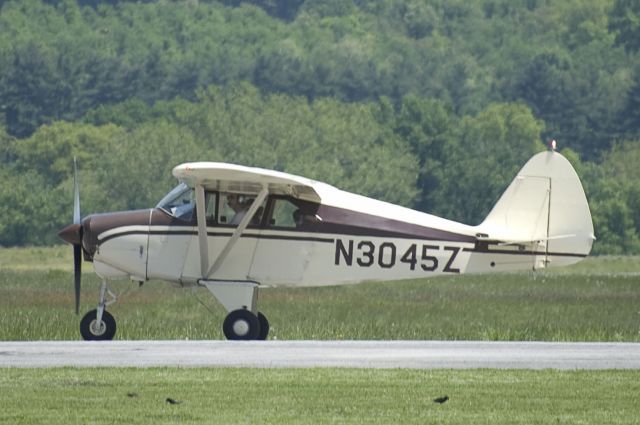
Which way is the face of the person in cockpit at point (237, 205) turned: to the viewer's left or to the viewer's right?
to the viewer's left

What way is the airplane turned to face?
to the viewer's left
